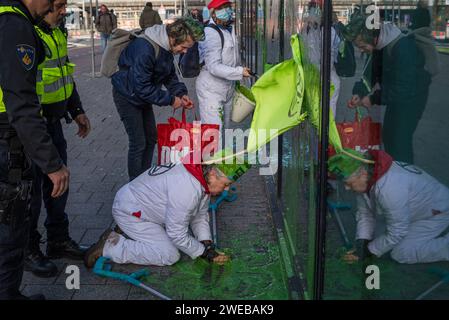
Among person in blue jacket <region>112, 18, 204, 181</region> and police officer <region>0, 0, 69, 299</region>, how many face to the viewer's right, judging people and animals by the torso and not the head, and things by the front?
2

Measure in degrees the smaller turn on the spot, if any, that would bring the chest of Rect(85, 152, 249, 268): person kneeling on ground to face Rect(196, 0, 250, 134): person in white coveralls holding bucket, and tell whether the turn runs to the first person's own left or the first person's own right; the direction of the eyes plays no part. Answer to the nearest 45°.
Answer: approximately 90° to the first person's own left

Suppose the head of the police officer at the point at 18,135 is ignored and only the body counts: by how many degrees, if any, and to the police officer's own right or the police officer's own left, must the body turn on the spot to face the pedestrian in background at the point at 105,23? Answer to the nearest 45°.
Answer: approximately 90° to the police officer's own left

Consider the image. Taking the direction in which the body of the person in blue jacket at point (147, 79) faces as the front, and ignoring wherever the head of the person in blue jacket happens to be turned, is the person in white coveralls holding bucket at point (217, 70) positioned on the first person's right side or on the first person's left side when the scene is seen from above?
on the first person's left side

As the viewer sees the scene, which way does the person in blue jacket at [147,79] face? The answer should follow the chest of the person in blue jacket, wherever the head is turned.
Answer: to the viewer's right

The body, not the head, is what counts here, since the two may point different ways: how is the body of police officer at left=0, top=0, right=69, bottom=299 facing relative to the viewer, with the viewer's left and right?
facing to the right of the viewer

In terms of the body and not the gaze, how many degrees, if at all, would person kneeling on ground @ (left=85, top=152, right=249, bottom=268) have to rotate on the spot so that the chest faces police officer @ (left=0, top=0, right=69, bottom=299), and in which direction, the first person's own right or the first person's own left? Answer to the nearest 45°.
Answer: approximately 135° to the first person's own right

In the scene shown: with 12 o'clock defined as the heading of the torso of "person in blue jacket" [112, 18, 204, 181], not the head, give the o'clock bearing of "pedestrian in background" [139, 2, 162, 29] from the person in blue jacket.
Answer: The pedestrian in background is roughly at 9 o'clock from the person in blue jacket.

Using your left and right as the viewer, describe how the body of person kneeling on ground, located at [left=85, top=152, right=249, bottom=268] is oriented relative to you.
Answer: facing to the right of the viewer
